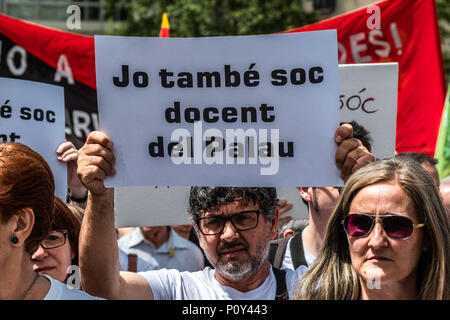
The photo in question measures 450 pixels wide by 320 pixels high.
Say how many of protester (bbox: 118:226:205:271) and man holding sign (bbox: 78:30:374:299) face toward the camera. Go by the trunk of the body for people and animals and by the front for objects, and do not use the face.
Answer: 2

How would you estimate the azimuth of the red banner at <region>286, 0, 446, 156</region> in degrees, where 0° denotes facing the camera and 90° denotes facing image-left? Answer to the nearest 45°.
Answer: approximately 0°

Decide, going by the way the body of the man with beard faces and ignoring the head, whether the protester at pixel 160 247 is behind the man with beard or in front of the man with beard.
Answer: behind

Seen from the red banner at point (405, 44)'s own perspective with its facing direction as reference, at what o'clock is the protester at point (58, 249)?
The protester is roughly at 1 o'clock from the red banner.
